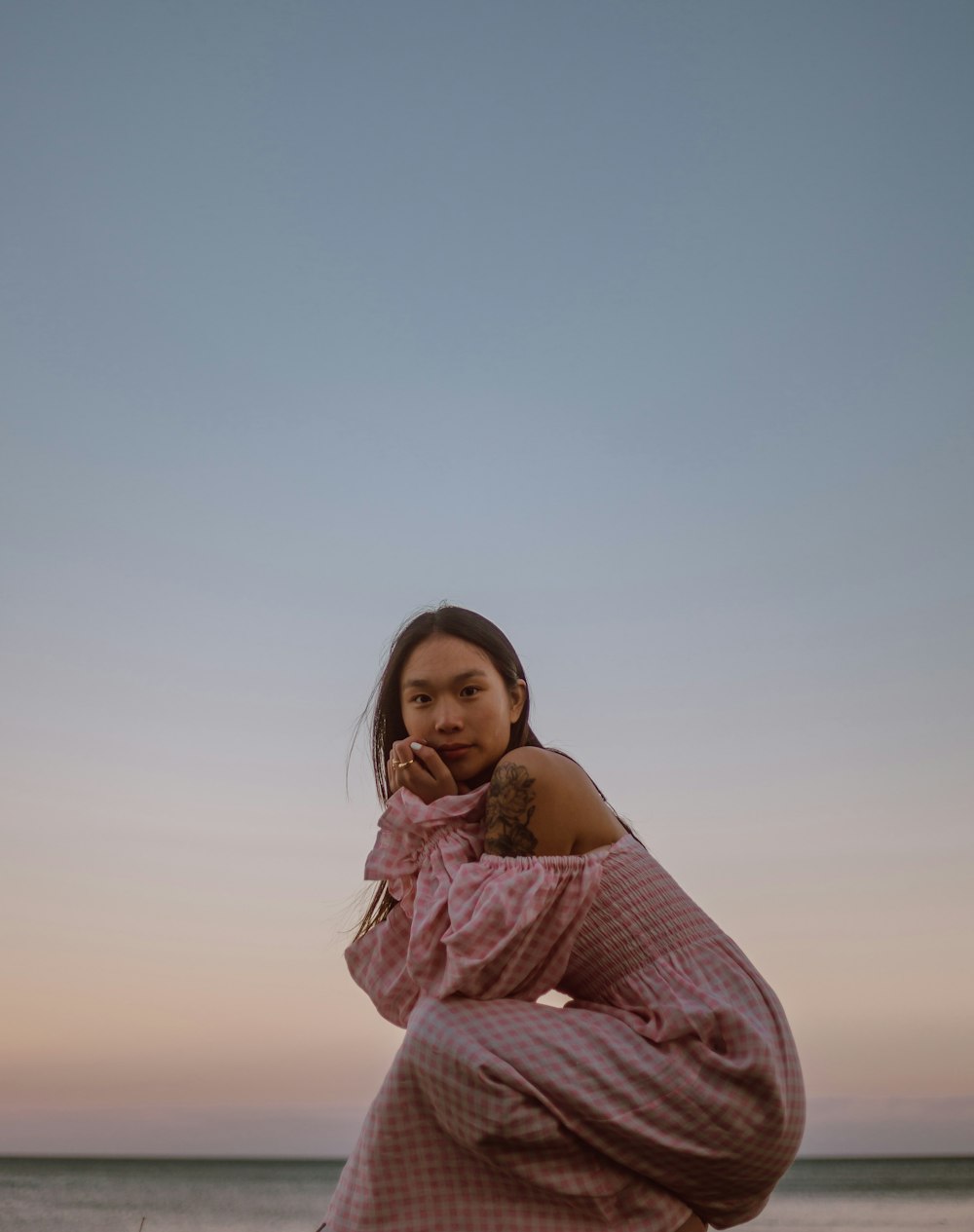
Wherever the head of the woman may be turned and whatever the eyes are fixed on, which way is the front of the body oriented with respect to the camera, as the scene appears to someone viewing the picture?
to the viewer's left
